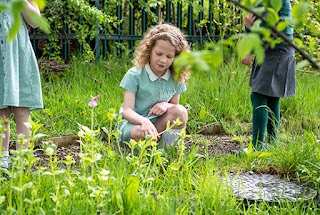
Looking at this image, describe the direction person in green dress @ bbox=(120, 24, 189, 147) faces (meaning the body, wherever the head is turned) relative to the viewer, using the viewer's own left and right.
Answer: facing the viewer and to the right of the viewer

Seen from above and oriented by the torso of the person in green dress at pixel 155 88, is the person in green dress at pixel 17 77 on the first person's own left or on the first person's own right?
on the first person's own right

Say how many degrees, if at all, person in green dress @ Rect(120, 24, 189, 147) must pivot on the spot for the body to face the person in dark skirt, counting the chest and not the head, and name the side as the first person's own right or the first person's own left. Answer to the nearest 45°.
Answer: approximately 45° to the first person's own left
